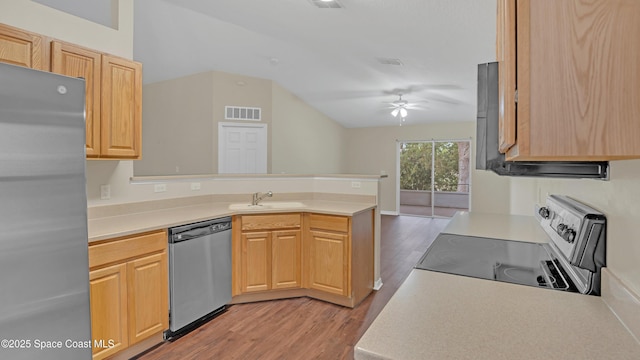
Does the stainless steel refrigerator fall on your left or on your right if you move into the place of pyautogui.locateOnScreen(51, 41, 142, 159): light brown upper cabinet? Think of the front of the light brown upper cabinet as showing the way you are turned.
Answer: on your right

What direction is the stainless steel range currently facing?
to the viewer's left

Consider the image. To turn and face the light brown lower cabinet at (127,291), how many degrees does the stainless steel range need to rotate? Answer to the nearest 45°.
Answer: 0° — it already faces it

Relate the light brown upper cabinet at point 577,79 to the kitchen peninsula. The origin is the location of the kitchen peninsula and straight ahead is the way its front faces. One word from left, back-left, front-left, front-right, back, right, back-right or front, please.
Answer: front

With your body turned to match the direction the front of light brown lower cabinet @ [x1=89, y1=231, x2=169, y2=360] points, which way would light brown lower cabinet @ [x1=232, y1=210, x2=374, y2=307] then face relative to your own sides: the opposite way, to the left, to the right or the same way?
to the right

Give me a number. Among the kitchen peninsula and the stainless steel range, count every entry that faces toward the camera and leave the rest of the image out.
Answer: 1

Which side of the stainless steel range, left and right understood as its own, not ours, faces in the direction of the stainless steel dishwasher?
front

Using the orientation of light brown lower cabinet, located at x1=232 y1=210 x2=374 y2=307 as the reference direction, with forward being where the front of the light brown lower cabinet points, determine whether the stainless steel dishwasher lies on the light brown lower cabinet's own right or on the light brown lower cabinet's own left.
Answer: on the light brown lower cabinet's own right

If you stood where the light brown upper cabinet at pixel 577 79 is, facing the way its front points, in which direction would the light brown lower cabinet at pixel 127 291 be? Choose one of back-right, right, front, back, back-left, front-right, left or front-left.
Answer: front

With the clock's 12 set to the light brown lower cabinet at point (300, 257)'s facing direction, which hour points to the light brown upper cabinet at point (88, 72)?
The light brown upper cabinet is roughly at 2 o'clock from the light brown lower cabinet.

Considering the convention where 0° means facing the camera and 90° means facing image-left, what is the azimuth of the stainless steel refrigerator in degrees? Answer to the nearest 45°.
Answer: approximately 315°

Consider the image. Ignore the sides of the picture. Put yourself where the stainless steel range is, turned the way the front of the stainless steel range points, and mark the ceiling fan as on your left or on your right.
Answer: on your right

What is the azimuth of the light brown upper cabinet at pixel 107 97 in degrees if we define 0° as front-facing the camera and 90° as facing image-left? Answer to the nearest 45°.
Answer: approximately 315°

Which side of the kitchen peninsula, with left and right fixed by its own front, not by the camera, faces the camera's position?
front

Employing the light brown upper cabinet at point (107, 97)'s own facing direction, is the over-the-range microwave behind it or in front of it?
in front
